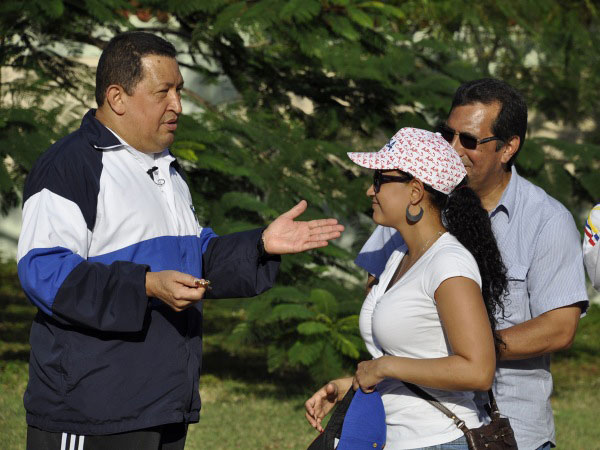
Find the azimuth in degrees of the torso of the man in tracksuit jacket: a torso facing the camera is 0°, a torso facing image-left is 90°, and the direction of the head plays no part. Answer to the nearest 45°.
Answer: approximately 315°

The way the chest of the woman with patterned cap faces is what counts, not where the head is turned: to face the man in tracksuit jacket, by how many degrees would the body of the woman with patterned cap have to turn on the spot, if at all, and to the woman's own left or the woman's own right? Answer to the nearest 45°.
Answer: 0° — they already face them

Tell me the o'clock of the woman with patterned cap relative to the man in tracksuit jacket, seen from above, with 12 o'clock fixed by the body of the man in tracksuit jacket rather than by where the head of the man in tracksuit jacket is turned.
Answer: The woman with patterned cap is roughly at 11 o'clock from the man in tracksuit jacket.

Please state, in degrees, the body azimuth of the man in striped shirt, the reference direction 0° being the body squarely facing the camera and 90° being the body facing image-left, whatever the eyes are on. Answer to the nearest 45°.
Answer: approximately 45°

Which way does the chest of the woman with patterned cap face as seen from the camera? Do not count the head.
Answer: to the viewer's left

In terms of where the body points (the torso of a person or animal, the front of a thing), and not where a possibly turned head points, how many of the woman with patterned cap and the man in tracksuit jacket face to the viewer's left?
1

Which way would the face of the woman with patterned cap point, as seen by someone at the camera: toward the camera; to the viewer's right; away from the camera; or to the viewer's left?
to the viewer's left
